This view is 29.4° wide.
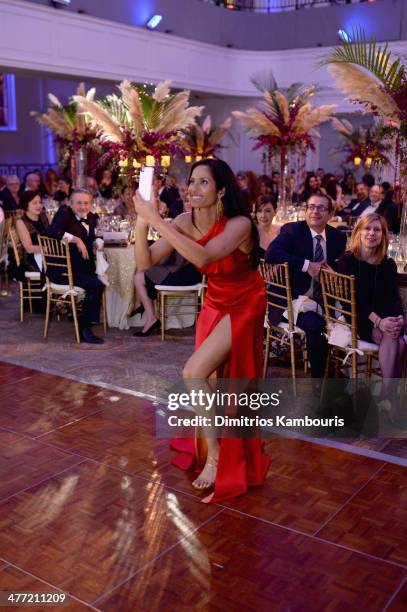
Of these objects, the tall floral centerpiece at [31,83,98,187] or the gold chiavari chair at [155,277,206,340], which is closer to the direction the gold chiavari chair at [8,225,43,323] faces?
the gold chiavari chair

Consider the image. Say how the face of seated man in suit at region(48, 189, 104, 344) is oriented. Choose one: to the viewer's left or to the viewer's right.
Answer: to the viewer's right

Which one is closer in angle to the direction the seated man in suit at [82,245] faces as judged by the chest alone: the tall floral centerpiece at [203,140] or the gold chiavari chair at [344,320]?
the gold chiavari chair

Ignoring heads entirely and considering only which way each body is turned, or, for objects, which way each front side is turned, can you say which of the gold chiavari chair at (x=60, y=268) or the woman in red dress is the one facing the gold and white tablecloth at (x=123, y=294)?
the gold chiavari chair

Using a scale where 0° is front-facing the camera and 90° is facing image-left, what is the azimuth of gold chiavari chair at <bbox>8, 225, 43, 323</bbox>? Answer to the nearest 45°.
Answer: approximately 270°

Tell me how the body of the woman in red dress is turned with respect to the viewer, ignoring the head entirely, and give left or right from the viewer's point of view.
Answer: facing the viewer and to the left of the viewer

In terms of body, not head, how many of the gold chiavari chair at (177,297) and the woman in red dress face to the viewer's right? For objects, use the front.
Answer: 0
